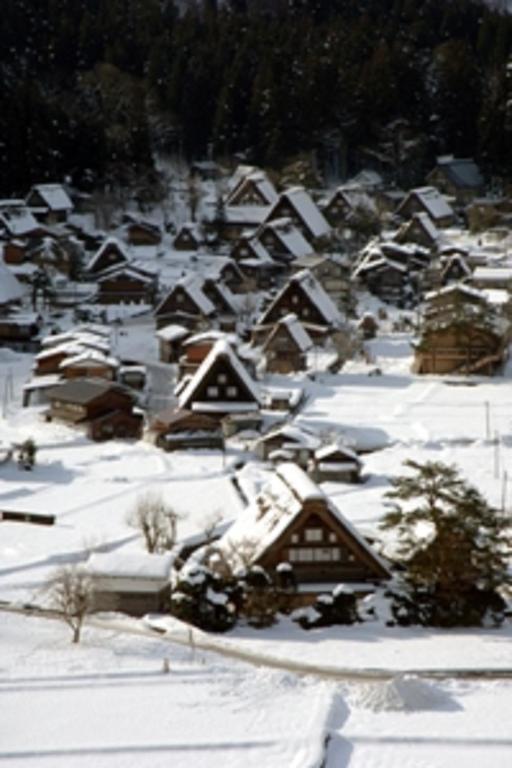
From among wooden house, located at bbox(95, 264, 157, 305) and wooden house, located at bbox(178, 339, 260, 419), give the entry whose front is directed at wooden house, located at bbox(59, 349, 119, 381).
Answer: wooden house, located at bbox(95, 264, 157, 305)

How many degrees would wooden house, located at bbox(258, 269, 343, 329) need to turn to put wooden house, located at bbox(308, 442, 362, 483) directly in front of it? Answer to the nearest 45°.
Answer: approximately 45° to its left

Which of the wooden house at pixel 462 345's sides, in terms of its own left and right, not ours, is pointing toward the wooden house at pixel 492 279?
back

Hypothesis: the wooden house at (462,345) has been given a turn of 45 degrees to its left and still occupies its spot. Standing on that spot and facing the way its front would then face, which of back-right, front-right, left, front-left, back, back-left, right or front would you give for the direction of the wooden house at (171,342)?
back-right

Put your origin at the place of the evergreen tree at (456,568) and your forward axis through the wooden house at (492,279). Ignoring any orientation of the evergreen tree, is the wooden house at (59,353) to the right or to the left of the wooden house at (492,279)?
left

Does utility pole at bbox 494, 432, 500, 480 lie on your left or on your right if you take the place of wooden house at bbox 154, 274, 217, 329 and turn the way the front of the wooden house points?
on your left

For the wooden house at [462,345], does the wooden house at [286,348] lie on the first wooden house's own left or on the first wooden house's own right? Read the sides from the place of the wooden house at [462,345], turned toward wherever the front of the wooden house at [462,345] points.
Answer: on the first wooden house's own right
